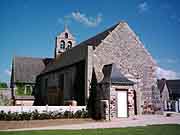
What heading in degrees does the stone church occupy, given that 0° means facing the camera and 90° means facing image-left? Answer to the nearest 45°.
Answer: approximately 315°

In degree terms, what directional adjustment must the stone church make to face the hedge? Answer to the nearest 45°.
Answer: approximately 90° to its right

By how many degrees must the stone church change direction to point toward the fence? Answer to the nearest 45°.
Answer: approximately 90° to its right
